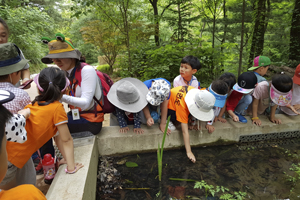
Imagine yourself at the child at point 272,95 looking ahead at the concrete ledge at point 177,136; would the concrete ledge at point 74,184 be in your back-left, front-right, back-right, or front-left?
front-left

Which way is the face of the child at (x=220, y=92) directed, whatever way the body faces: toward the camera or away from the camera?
toward the camera

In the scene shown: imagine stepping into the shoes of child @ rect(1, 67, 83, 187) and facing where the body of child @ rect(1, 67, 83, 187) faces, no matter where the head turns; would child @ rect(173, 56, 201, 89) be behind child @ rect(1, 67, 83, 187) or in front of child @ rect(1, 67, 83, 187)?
in front

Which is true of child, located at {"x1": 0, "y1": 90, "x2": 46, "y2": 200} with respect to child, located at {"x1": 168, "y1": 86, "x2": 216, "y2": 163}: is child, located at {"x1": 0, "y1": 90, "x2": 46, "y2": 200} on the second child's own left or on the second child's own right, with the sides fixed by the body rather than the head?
on the second child's own right

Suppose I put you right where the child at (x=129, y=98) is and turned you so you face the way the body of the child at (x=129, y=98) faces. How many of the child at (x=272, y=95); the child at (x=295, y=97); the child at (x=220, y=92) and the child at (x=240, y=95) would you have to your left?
4

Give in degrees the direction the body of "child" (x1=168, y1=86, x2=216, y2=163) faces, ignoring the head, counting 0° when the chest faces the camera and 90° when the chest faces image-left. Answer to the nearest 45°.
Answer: approximately 315°

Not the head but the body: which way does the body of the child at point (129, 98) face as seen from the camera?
toward the camera

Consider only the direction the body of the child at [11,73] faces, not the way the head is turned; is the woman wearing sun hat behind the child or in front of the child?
in front

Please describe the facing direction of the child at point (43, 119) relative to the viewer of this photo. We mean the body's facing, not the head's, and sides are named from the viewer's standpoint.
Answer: facing away from the viewer and to the right of the viewer

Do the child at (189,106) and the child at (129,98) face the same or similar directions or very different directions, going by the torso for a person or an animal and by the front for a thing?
same or similar directions
